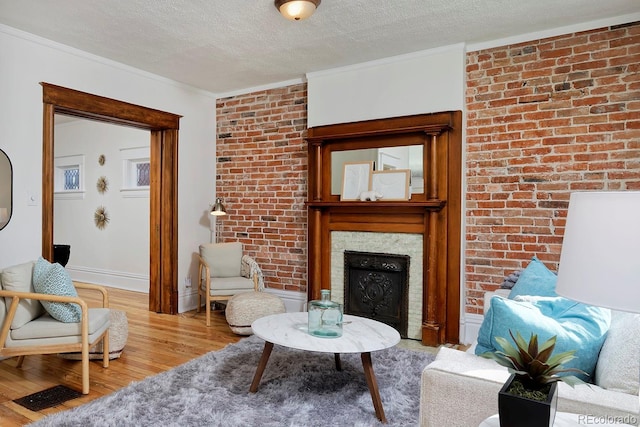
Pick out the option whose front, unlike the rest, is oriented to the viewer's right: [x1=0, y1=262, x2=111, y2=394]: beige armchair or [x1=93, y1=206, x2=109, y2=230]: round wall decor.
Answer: the beige armchair

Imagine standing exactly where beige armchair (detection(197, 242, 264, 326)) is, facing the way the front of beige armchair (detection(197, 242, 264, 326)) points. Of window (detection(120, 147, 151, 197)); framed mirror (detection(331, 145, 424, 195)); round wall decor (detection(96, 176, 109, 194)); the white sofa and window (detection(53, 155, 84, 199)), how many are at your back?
3

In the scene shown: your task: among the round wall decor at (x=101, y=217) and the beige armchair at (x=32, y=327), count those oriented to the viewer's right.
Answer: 1

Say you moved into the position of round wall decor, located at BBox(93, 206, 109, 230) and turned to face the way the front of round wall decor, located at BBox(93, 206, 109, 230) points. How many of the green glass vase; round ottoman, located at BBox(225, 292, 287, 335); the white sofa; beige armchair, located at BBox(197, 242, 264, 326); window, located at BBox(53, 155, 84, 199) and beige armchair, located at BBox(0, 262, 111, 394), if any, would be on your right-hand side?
1

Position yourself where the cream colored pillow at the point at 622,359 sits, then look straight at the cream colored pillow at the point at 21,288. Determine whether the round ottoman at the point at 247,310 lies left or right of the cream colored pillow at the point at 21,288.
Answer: right

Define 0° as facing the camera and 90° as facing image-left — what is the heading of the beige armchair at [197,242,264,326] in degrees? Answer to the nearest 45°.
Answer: approximately 315°

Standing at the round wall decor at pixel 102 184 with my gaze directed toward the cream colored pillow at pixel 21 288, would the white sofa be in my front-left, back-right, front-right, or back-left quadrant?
front-left

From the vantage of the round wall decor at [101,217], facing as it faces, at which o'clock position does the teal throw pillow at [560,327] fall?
The teal throw pillow is roughly at 10 o'clock from the round wall decor.

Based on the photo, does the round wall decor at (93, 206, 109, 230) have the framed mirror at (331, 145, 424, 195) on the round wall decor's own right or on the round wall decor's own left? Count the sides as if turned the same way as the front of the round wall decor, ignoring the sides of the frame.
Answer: on the round wall decor's own left

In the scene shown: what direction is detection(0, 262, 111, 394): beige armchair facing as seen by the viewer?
to the viewer's right

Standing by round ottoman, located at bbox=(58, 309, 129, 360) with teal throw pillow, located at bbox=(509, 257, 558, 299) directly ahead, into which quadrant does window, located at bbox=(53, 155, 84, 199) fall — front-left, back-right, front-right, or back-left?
back-left

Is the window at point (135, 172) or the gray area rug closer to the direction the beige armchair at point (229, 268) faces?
the gray area rug

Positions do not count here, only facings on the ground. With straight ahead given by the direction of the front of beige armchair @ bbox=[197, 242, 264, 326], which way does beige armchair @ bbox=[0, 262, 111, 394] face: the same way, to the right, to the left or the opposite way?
to the left

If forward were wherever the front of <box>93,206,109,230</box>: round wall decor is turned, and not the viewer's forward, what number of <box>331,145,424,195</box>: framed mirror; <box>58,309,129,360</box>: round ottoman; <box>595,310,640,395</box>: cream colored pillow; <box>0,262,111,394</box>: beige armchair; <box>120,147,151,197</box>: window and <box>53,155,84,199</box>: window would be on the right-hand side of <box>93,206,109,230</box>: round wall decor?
1

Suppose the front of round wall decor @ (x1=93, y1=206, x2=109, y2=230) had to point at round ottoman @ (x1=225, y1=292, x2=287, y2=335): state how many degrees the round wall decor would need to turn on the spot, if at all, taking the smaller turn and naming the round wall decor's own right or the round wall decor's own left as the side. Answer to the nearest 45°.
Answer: approximately 45° to the round wall decor's own left

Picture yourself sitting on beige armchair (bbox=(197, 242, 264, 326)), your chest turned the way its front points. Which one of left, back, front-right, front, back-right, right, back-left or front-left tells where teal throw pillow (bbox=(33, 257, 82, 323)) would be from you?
right

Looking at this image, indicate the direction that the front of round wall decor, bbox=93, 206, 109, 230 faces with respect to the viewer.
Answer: facing the viewer and to the left of the viewer
